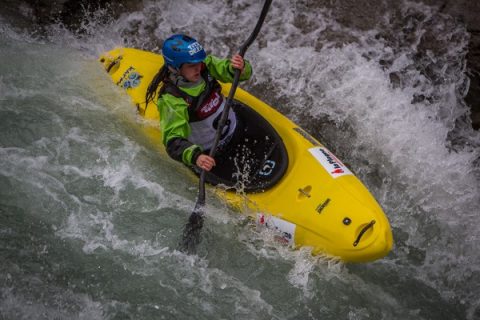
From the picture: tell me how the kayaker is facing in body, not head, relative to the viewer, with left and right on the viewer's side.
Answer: facing the viewer and to the right of the viewer

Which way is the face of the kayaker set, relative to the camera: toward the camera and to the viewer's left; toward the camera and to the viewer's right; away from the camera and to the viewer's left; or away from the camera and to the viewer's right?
toward the camera and to the viewer's right
